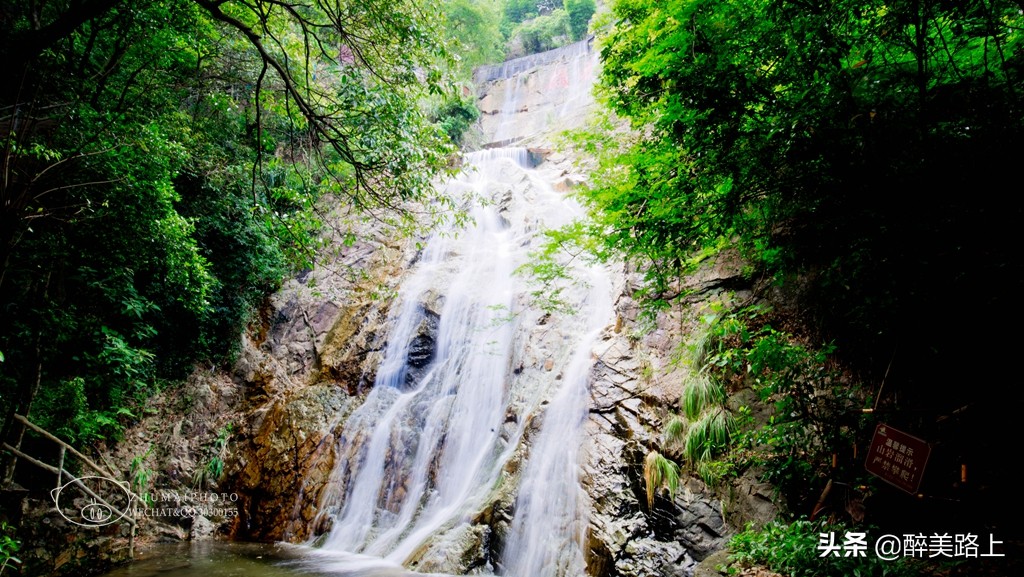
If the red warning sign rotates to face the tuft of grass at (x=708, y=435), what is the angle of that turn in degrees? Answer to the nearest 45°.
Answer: approximately 135° to its right

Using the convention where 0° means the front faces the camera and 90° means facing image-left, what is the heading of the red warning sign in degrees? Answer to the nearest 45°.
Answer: approximately 0°
